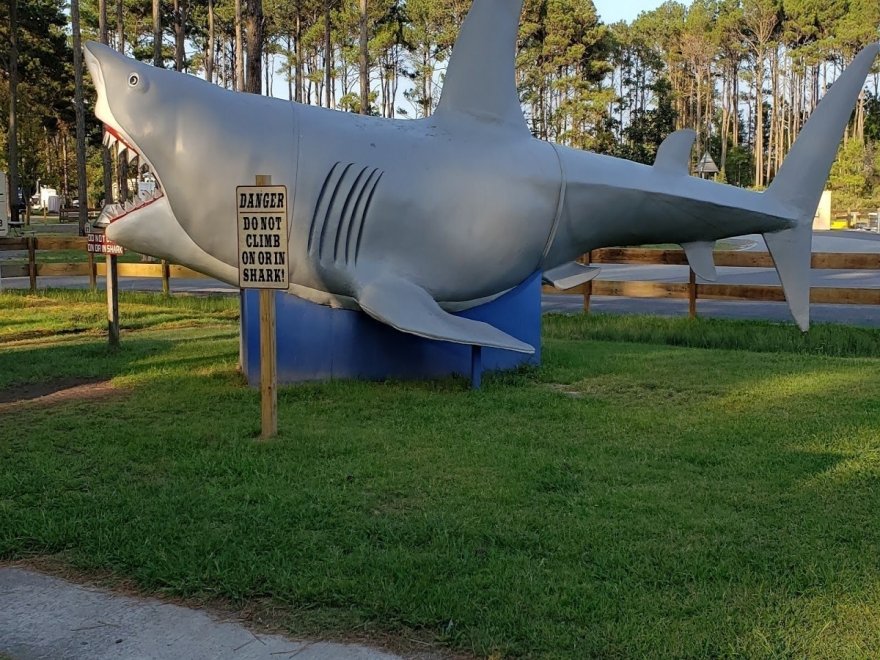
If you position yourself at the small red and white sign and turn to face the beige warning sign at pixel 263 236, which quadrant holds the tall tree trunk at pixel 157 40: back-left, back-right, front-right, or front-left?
back-left

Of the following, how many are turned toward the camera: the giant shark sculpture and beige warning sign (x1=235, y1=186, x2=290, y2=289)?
1

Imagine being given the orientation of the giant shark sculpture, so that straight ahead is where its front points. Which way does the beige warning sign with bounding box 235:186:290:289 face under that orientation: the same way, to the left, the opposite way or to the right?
to the left

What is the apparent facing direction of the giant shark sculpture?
to the viewer's left

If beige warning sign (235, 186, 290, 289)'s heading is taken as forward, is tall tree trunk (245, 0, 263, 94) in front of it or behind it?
behind

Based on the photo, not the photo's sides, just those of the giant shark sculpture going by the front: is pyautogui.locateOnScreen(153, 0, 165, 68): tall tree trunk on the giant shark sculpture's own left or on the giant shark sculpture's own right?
on the giant shark sculpture's own right

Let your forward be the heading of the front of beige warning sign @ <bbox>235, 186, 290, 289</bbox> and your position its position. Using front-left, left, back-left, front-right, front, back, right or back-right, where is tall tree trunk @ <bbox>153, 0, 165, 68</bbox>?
back

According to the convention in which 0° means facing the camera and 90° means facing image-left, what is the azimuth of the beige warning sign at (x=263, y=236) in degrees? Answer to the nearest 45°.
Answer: approximately 0°

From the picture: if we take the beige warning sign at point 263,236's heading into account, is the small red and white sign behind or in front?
behind

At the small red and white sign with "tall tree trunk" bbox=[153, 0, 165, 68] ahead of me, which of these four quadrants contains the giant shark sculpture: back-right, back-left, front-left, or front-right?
back-right
